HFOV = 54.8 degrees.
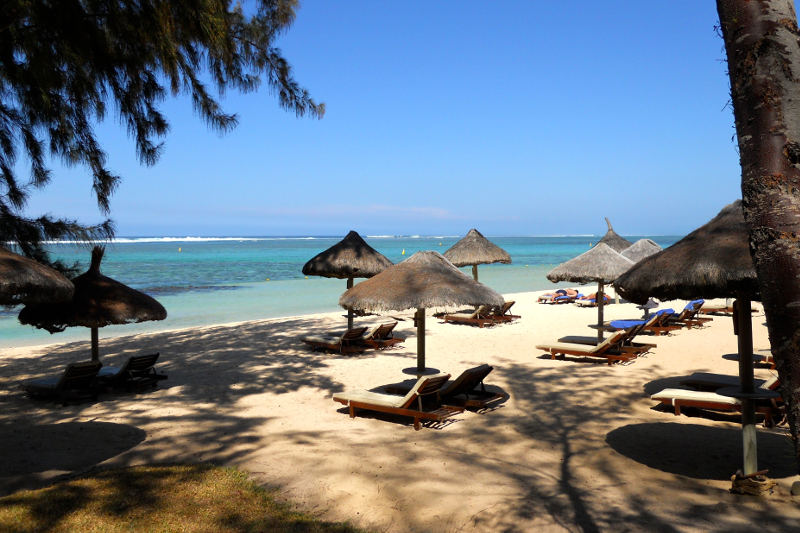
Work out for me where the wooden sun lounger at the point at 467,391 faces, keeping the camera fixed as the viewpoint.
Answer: facing away from the viewer and to the left of the viewer

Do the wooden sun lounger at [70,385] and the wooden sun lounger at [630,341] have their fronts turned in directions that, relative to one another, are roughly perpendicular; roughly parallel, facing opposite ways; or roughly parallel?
roughly parallel

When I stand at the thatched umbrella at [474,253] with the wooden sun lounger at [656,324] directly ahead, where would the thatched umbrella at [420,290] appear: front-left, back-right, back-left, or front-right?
front-right

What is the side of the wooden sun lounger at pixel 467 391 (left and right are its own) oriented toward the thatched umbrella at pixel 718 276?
back

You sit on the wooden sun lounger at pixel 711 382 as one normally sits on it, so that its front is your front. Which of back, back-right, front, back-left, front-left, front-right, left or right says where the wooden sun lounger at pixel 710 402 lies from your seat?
left

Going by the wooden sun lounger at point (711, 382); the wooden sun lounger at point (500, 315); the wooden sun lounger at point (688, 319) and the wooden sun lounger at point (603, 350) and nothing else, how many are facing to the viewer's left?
4

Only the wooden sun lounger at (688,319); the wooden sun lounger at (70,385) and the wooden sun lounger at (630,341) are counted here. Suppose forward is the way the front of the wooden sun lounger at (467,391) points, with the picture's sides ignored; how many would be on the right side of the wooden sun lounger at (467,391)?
2

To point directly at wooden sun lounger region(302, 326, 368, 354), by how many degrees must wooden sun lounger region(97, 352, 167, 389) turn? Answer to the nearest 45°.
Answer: approximately 90° to its right

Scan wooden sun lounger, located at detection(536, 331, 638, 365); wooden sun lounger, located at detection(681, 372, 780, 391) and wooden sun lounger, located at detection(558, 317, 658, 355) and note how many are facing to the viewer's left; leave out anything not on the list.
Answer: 3

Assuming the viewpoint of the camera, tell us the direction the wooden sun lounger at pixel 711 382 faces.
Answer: facing to the left of the viewer

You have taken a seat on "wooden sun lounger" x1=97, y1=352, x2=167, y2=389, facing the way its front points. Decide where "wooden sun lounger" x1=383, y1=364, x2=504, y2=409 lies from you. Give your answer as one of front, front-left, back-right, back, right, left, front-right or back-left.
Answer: back

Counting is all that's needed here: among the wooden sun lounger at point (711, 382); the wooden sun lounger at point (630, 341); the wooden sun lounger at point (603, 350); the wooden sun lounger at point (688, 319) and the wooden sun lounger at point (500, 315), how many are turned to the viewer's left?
5

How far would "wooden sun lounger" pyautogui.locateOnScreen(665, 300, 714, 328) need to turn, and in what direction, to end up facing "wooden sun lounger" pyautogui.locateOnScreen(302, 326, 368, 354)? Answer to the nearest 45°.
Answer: approximately 45° to its left

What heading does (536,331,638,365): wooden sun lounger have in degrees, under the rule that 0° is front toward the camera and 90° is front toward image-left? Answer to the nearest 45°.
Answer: approximately 90°
